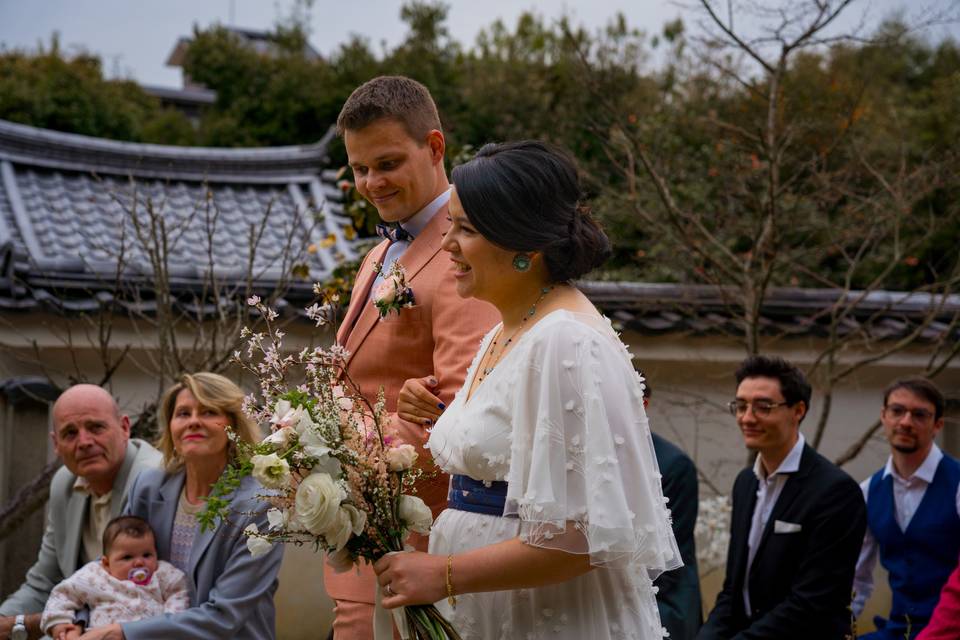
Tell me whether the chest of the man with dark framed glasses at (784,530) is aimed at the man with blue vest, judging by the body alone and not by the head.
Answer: no

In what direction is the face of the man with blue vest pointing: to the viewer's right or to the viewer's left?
to the viewer's left

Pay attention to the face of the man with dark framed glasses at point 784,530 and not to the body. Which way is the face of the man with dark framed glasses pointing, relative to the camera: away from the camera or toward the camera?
toward the camera

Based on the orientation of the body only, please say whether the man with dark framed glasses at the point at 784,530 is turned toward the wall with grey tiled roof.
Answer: no

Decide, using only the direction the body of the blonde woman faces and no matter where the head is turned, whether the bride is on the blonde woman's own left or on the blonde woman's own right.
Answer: on the blonde woman's own left

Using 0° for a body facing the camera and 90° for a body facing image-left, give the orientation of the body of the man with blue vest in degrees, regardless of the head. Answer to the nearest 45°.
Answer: approximately 45°

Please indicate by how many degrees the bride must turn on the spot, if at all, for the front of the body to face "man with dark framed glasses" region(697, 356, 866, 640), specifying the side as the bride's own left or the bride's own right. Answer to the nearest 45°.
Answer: approximately 135° to the bride's own right

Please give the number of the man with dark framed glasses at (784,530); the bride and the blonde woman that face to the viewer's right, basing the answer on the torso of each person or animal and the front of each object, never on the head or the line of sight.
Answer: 0

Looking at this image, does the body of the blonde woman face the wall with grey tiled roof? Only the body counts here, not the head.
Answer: no

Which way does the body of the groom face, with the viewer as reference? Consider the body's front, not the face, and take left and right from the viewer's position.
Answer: facing the viewer and to the left of the viewer

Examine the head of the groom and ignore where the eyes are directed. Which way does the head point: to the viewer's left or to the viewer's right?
to the viewer's left

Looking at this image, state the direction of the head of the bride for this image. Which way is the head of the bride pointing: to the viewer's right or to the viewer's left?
to the viewer's left

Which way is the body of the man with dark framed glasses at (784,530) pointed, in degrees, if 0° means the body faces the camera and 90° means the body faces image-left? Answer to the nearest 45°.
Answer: approximately 45°

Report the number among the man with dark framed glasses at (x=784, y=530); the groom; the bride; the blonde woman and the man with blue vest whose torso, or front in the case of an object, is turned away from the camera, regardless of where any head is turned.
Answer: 0

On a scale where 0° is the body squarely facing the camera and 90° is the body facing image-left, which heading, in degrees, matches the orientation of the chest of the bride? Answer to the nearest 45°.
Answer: approximately 90°

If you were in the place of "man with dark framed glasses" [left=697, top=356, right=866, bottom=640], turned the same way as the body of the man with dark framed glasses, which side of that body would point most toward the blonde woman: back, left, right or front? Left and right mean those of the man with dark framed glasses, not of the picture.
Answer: front

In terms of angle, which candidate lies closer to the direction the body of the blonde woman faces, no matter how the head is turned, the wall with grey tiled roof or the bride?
the bride

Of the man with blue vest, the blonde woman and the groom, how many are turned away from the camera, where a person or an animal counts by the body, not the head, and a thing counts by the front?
0
